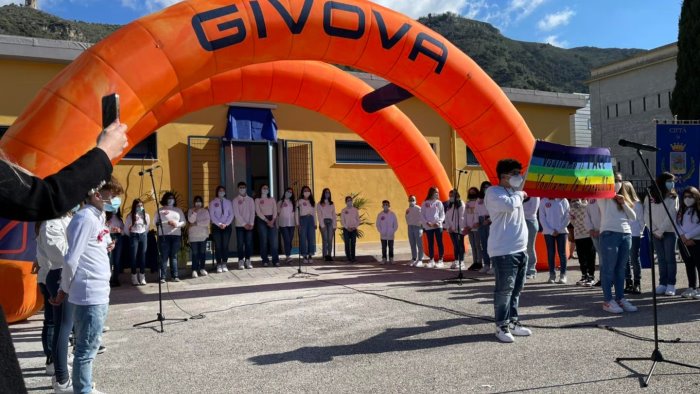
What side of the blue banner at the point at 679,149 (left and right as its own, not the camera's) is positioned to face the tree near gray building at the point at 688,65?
back

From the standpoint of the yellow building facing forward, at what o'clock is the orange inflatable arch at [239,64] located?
The orange inflatable arch is roughly at 12 o'clock from the yellow building.

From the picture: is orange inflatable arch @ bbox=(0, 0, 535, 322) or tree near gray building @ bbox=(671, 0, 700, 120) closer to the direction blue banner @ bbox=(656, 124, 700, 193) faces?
the orange inflatable arch

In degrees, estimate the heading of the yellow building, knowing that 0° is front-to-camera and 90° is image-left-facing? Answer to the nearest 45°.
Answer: approximately 0°

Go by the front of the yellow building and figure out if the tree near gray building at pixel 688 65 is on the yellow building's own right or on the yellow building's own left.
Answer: on the yellow building's own left
